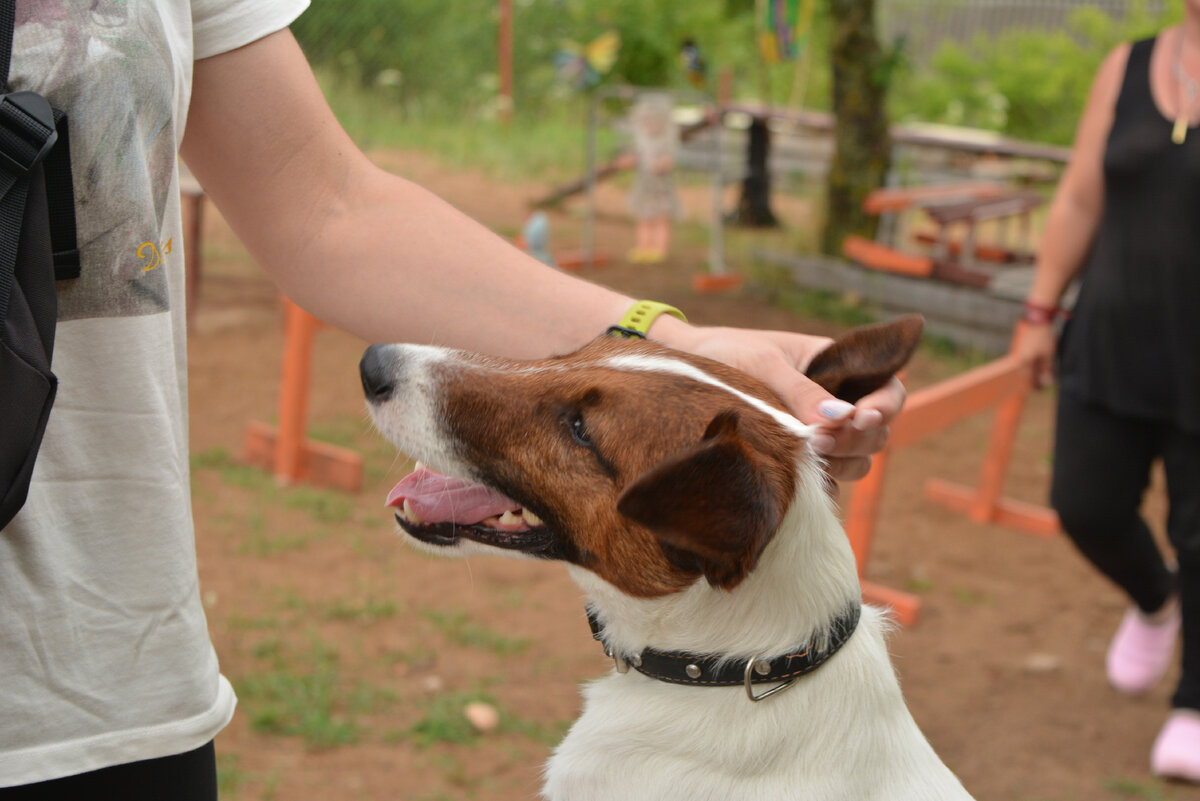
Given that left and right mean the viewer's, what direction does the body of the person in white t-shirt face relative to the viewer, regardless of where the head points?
facing the viewer and to the right of the viewer

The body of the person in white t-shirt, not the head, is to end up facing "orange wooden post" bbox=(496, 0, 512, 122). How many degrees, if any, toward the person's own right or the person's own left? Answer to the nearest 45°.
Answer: approximately 135° to the person's own left

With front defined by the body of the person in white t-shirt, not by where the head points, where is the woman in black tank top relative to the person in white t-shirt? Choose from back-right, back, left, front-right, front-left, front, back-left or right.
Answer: left

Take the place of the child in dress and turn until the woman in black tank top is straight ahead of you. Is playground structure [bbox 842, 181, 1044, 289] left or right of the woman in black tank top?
left

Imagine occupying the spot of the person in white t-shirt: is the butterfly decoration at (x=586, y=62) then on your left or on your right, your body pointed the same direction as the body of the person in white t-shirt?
on your left

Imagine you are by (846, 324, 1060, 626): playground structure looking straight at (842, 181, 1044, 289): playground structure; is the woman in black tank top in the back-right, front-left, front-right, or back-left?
back-right
